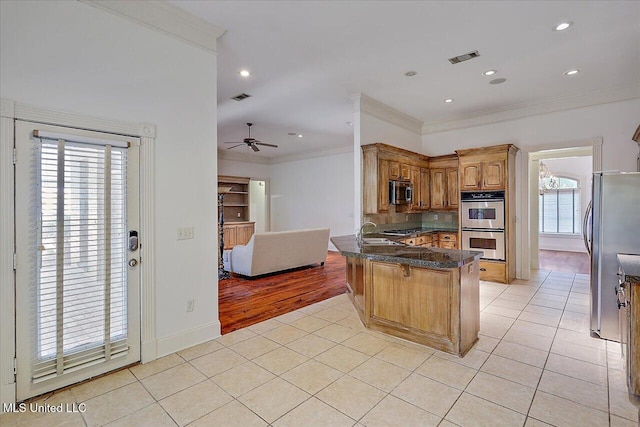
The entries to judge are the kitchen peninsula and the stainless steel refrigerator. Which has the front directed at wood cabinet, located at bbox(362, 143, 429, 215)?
the stainless steel refrigerator

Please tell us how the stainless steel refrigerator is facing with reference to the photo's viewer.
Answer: facing to the left of the viewer

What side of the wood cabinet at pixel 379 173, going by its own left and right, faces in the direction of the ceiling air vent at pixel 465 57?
front

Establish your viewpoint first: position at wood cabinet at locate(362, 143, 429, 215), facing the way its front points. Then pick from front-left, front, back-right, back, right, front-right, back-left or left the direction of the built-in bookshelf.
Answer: back

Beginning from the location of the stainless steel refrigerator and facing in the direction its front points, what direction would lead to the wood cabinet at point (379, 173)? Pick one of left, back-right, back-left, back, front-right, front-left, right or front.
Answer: front

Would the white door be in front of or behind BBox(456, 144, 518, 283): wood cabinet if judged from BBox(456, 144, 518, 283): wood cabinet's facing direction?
in front

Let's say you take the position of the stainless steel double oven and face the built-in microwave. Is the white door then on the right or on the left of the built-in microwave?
left

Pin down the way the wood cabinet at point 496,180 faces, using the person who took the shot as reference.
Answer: facing the viewer and to the left of the viewer

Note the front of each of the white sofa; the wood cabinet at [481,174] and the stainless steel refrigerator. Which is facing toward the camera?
the wood cabinet

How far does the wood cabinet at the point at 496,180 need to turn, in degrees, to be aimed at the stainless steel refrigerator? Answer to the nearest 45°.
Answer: approximately 90° to its left

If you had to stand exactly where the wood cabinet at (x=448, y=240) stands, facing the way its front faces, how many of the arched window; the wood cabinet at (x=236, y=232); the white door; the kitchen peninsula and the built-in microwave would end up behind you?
1

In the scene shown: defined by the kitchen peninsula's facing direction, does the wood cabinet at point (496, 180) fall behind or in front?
behind
